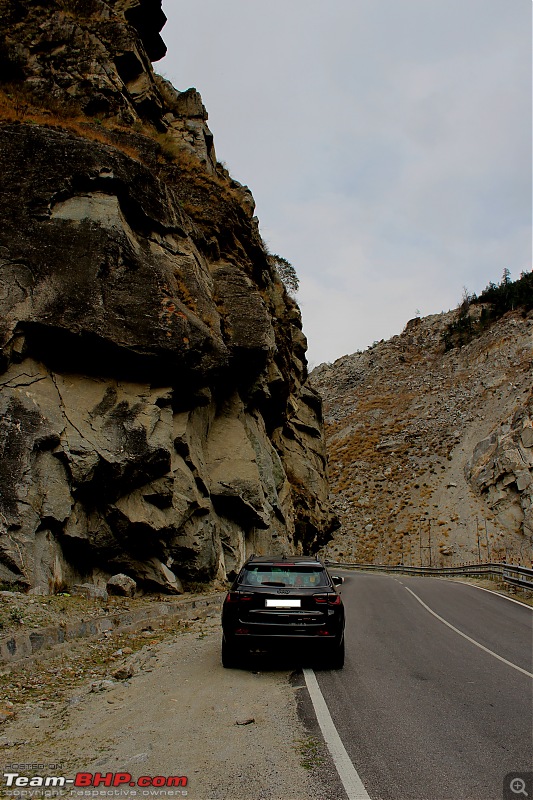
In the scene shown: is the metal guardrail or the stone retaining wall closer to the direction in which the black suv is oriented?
the metal guardrail

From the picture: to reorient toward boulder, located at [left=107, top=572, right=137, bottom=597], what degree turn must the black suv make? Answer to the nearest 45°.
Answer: approximately 45° to its left

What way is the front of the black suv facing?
away from the camera

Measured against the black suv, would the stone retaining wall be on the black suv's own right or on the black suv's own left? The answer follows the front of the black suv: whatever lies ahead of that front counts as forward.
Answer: on the black suv's own left
